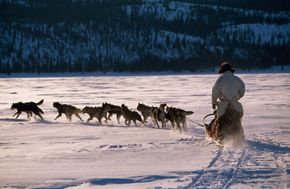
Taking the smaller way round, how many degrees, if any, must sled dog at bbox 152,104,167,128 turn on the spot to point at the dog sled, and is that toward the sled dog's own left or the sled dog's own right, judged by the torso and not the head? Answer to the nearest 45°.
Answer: approximately 135° to the sled dog's own left

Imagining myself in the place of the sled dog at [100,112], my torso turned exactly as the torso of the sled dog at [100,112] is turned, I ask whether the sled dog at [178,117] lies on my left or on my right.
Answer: on my left

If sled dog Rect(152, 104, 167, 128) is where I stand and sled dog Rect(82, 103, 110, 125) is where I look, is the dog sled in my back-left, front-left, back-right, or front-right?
back-left

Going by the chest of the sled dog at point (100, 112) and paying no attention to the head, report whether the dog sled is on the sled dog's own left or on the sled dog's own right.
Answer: on the sled dog's own left

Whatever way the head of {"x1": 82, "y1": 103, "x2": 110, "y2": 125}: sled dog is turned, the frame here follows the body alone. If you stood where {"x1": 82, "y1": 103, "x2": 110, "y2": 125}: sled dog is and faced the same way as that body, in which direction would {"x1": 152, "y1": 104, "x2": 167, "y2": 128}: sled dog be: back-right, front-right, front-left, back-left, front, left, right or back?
back-left

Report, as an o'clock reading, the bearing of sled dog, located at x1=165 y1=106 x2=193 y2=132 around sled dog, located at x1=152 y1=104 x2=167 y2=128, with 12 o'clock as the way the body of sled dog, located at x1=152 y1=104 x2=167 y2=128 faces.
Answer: sled dog, located at x1=165 y1=106 x2=193 y2=132 is roughly at 7 o'clock from sled dog, located at x1=152 y1=104 x2=167 y2=128.

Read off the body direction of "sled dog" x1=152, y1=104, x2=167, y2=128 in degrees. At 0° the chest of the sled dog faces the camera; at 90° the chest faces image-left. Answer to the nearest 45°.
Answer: approximately 135°

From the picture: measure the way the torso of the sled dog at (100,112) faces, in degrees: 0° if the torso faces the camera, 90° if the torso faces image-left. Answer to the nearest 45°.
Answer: approximately 90°
